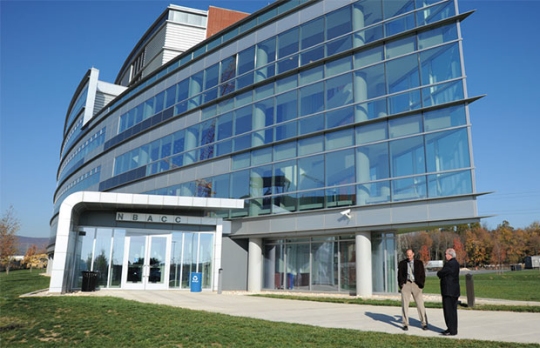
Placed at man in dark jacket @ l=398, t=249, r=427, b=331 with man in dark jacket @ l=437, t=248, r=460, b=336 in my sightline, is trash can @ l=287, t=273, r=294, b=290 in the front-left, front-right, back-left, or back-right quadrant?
back-left

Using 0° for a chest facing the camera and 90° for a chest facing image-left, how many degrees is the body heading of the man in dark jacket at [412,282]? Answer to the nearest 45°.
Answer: approximately 0°

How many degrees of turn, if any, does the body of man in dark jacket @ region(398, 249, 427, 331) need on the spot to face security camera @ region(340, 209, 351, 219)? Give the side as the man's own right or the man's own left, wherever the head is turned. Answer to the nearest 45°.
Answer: approximately 180°

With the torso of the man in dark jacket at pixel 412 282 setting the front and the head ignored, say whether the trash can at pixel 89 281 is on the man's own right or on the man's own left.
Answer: on the man's own right

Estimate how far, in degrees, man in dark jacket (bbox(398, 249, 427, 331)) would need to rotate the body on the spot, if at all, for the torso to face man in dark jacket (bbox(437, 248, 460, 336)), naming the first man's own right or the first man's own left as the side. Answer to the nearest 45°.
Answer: approximately 45° to the first man's own left

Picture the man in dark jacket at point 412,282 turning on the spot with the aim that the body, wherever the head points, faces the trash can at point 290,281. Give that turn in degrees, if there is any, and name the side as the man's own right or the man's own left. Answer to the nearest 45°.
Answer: approximately 135° to the man's own right
